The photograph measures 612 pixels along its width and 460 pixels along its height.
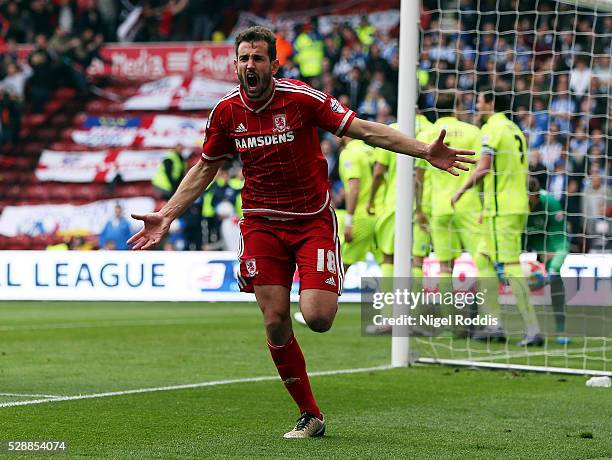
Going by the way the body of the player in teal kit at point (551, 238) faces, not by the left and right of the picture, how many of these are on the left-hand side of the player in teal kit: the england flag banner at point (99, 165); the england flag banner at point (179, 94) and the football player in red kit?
1

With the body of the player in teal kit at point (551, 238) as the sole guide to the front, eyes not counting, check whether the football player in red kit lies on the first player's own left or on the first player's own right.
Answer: on the first player's own left

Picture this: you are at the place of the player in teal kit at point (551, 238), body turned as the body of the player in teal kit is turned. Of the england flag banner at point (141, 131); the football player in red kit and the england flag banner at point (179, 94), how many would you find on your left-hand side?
1

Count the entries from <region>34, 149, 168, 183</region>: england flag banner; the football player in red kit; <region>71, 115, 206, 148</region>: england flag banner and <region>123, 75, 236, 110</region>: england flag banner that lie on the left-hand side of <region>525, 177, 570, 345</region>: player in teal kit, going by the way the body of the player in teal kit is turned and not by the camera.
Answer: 1

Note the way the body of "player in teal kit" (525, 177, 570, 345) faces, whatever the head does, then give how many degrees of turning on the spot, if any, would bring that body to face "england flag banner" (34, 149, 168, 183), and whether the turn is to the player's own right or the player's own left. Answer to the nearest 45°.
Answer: approximately 45° to the player's own right

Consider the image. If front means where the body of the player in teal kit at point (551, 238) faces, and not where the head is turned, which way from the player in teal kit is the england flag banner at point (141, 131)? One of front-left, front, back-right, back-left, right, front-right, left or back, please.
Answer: front-right

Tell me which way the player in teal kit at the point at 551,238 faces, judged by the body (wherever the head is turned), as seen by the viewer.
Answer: to the viewer's left
